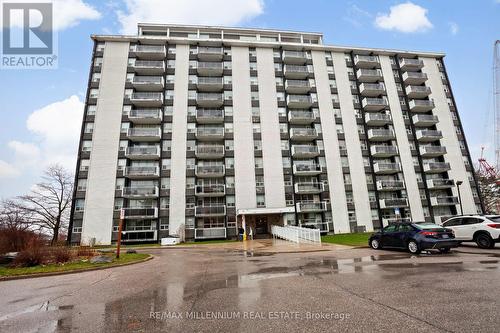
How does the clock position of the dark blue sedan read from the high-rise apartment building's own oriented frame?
The dark blue sedan is roughly at 11 o'clock from the high-rise apartment building.

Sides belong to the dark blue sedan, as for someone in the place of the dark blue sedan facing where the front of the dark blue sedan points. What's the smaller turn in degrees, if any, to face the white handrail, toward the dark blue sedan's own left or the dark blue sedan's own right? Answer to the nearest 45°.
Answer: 0° — it already faces it

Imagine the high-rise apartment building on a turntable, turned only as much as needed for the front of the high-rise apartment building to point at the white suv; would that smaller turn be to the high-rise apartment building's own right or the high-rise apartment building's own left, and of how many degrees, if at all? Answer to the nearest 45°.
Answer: approximately 45° to the high-rise apartment building's own left

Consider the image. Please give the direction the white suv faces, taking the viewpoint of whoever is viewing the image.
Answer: facing away from the viewer and to the left of the viewer

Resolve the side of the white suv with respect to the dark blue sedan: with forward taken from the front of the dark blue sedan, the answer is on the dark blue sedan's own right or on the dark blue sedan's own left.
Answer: on the dark blue sedan's own right
